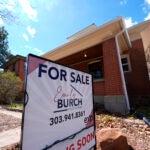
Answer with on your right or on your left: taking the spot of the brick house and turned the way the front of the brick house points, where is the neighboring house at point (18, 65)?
on your right

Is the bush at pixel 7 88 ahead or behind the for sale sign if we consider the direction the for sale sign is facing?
behind

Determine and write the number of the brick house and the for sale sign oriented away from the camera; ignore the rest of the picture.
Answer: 0

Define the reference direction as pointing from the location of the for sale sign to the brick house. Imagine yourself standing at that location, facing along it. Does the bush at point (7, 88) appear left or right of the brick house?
left

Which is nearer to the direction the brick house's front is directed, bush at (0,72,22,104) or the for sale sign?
the for sale sign

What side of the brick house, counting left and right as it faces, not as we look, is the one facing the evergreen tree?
right

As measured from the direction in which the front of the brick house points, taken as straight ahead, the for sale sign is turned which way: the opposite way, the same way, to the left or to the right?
to the left

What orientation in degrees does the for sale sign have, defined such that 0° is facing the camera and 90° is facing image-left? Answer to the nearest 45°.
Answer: approximately 315°

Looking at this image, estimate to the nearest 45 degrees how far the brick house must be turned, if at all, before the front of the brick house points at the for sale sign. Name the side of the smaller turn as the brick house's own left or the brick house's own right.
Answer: approximately 45° to the brick house's own left

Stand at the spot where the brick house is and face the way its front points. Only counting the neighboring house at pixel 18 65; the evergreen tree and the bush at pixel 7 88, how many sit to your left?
0

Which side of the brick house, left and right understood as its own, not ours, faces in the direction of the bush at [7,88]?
right

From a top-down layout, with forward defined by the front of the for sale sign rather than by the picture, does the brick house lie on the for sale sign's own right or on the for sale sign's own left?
on the for sale sign's own left

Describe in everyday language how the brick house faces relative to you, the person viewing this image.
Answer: facing the viewer and to the left of the viewer
